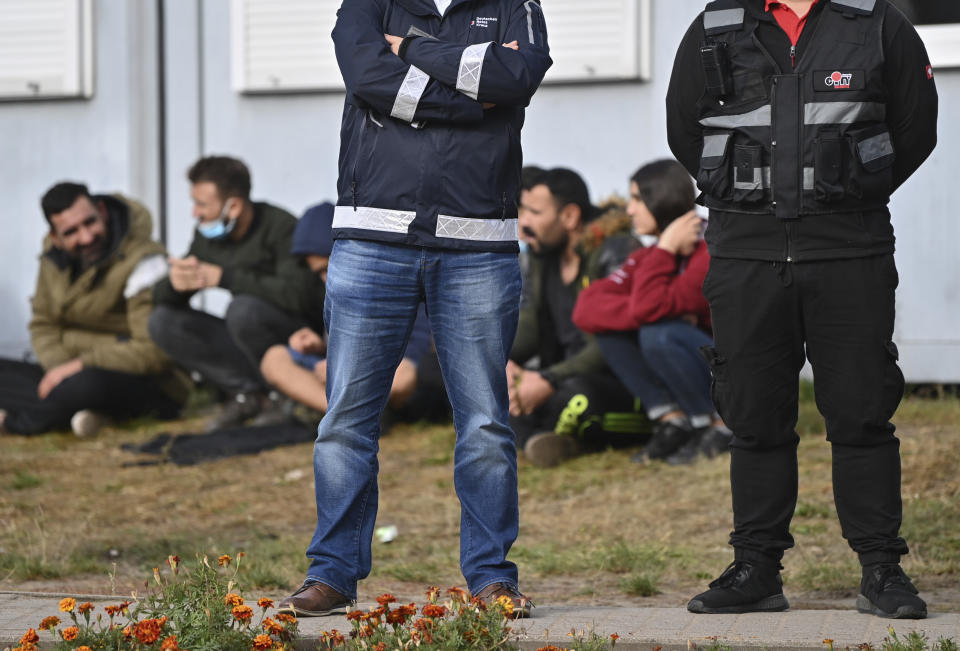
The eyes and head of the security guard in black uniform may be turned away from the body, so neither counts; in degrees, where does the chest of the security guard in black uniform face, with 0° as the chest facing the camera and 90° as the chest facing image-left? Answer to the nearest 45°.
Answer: approximately 0°

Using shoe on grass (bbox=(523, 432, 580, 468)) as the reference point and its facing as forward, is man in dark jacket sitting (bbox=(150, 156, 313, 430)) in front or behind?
in front

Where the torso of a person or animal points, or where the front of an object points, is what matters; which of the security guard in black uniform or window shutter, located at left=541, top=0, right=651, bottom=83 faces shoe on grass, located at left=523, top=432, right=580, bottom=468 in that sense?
the window shutter

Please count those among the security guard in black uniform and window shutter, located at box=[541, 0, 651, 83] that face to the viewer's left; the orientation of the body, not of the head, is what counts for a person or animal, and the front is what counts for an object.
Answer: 0

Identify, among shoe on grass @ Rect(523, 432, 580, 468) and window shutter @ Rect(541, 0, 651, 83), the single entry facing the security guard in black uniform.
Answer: the window shutter

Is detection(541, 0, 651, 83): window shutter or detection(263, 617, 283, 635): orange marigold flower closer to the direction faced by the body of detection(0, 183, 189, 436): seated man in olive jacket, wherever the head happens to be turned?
the orange marigold flower

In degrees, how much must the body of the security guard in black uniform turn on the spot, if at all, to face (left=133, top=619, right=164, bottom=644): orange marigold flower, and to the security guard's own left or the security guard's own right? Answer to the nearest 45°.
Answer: approximately 45° to the security guard's own right

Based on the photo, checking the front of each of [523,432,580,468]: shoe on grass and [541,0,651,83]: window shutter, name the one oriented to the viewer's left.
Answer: the shoe on grass

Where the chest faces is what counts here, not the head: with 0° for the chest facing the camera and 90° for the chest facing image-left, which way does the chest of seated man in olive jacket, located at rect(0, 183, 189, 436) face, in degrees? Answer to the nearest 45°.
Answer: approximately 45°

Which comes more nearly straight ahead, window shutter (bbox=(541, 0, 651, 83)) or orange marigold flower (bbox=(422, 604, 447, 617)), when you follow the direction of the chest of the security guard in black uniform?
the orange marigold flower

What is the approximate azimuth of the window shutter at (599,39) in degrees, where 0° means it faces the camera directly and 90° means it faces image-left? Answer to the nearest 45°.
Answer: approximately 0°

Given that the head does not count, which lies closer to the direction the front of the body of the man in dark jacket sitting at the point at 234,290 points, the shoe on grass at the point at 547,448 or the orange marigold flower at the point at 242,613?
the orange marigold flower

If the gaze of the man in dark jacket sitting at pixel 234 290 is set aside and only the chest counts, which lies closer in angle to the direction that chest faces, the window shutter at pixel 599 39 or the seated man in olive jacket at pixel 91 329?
the seated man in olive jacket

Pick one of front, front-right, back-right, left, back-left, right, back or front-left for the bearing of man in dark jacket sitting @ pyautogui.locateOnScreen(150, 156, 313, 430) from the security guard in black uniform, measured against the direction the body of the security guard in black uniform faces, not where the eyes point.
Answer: back-right
